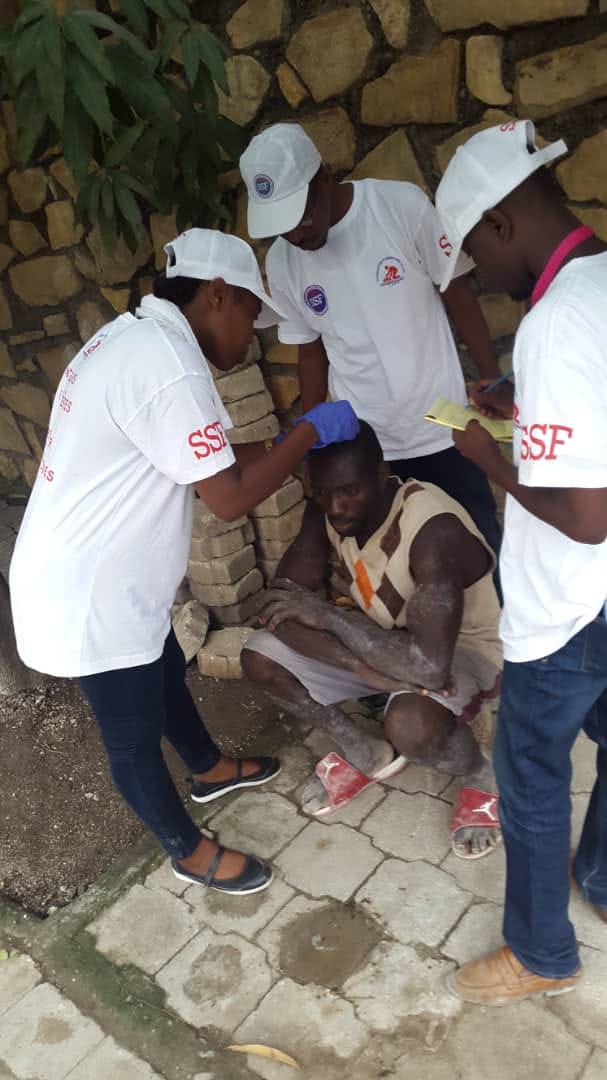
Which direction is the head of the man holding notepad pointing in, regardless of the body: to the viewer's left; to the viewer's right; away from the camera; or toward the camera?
to the viewer's left

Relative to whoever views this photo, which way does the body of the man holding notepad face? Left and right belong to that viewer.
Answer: facing to the left of the viewer

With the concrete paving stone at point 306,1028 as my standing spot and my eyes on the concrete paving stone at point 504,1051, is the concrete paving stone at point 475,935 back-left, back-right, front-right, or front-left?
front-left

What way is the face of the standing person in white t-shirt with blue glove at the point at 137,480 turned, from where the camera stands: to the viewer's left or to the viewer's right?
to the viewer's right

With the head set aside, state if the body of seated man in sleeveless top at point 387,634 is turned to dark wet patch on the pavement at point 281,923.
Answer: yes

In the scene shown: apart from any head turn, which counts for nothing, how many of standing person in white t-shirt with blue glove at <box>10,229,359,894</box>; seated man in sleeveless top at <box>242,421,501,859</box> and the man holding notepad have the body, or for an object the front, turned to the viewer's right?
1

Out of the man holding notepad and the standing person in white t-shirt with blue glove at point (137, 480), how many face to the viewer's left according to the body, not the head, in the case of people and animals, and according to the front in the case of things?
1

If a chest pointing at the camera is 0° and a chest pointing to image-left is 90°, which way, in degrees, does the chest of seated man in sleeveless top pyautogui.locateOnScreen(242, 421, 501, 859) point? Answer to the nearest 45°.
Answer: approximately 45°

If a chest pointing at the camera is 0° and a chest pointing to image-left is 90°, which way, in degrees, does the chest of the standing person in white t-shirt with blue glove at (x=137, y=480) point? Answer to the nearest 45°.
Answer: approximately 270°

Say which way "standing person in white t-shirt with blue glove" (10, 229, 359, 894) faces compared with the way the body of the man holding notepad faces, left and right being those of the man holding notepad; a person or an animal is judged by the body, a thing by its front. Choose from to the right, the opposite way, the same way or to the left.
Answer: the opposite way
